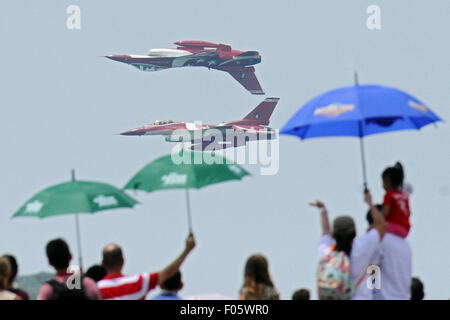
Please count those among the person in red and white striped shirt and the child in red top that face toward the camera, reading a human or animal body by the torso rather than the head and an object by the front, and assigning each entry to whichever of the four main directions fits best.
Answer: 0

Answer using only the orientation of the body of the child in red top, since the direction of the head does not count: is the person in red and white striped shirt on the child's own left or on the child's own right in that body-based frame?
on the child's own left

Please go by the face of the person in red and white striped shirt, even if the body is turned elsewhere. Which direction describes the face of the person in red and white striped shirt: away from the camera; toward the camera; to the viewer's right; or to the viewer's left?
away from the camera

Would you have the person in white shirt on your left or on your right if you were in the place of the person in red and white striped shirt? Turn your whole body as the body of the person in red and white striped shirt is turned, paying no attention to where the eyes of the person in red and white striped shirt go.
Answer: on your right

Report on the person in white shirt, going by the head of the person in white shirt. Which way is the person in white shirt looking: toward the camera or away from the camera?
away from the camera

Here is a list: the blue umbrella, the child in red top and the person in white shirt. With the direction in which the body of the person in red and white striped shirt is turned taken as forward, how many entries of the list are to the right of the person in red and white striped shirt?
3

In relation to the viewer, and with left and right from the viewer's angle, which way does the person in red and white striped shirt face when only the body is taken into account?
facing away from the viewer

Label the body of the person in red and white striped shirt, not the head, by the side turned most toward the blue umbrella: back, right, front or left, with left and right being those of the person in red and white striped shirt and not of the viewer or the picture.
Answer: right

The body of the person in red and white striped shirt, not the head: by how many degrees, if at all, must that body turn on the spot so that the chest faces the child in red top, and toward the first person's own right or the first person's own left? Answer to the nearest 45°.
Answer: approximately 90° to the first person's own right

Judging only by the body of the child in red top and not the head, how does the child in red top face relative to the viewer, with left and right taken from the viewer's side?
facing away from the viewer and to the left of the viewer
